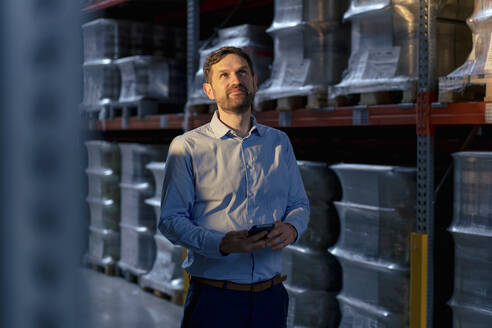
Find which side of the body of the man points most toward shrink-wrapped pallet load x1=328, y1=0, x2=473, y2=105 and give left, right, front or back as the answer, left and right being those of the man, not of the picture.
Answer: left

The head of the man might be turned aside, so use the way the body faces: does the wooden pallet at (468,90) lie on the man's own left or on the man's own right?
on the man's own left

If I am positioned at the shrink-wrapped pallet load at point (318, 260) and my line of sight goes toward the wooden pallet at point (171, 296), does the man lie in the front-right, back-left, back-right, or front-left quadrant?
back-left

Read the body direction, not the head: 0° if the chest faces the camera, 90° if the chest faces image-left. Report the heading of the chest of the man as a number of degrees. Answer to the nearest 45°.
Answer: approximately 315°

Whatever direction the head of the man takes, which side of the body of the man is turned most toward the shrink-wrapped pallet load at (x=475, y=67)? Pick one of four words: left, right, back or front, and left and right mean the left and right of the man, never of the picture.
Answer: left
